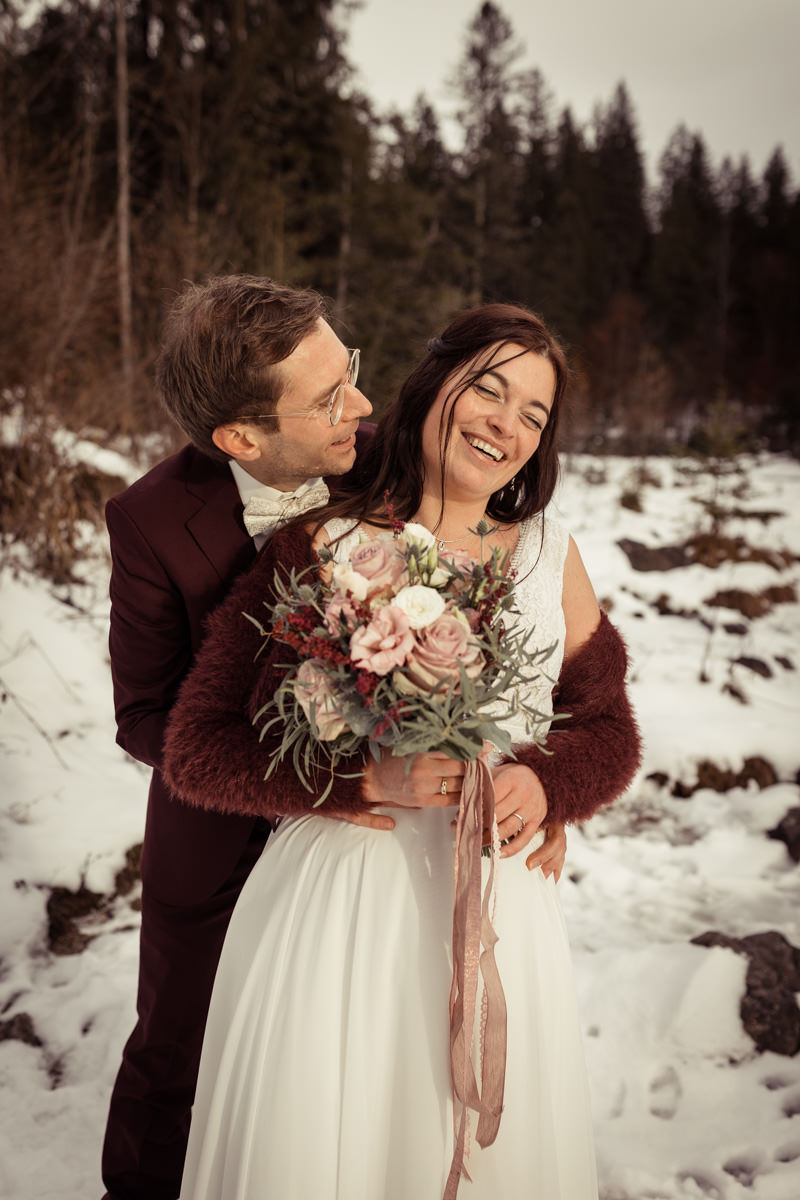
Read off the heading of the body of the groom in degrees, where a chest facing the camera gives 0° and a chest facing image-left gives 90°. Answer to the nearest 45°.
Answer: approximately 315°

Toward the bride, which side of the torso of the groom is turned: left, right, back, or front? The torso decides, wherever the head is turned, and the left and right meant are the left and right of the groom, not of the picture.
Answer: front
